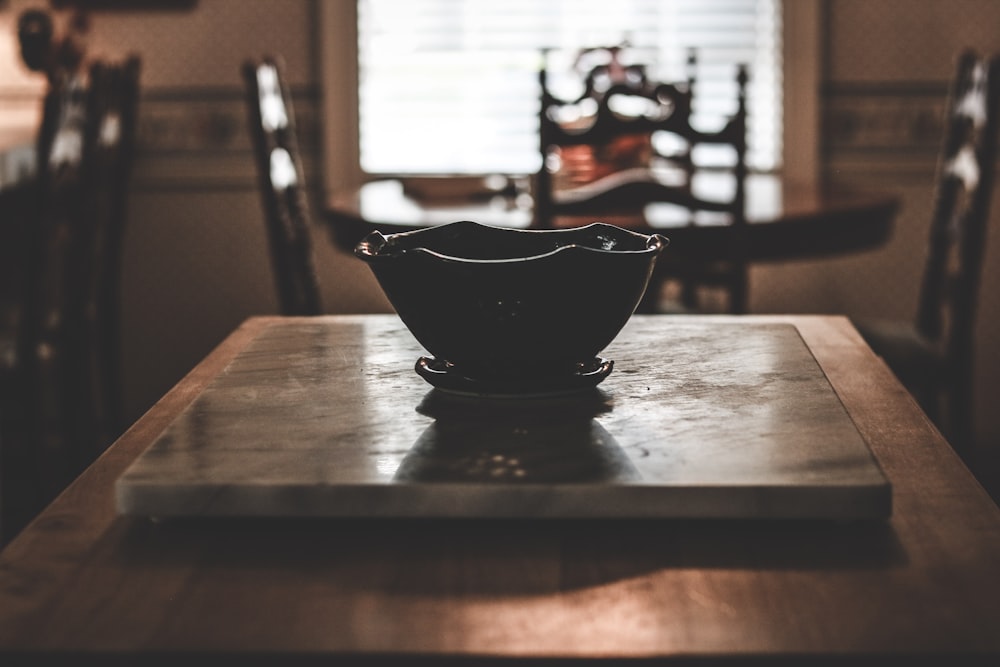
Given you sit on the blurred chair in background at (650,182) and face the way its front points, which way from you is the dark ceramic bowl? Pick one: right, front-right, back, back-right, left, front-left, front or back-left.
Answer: back

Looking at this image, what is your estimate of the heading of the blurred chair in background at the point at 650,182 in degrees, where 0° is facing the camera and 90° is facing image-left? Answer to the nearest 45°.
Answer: approximately 180°

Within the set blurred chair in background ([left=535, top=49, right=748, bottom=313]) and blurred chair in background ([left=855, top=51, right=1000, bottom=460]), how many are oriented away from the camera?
1

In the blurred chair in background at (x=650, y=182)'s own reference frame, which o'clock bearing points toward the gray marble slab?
The gray marble slab is roughly at 6 o'clock from the blurred chair in background.

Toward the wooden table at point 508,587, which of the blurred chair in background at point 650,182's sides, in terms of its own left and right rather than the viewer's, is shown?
back

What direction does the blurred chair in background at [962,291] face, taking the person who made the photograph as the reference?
facing to the left of the viewer

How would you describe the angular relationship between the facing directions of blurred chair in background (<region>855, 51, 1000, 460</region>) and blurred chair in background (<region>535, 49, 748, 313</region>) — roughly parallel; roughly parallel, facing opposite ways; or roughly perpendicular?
roughly perpendicular

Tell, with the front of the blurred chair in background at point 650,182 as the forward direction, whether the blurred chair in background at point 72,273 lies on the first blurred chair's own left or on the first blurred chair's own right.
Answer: on the first blurred chair's own left
